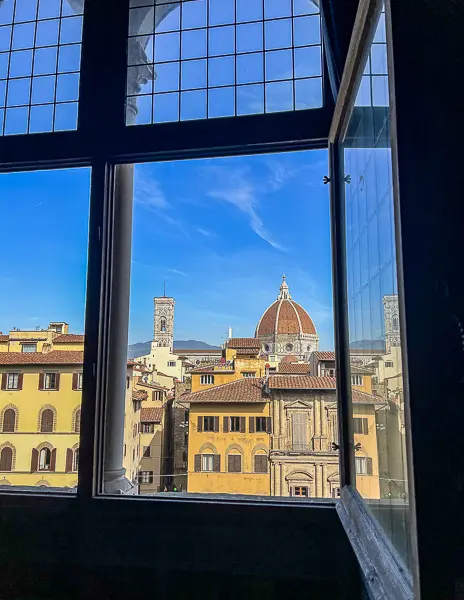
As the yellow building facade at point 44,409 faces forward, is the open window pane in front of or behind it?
in front

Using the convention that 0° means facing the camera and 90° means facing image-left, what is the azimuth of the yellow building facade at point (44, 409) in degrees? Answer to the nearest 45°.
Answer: approximately 0°
